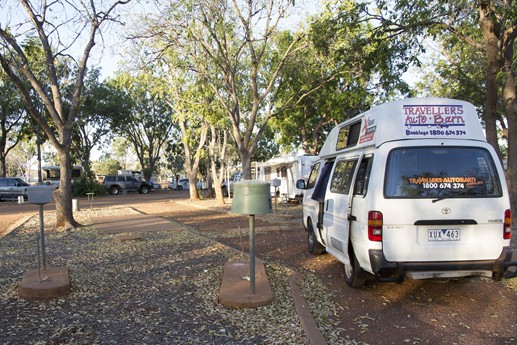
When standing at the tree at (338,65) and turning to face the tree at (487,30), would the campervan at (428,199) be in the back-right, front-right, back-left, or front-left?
front-right

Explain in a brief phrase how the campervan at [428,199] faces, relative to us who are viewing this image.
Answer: facing away from the viewer and to the left of the viewer

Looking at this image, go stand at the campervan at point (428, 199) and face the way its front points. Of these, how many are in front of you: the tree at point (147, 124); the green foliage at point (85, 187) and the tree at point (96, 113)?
3

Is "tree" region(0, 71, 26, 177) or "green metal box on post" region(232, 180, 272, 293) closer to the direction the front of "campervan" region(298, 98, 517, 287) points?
the tree

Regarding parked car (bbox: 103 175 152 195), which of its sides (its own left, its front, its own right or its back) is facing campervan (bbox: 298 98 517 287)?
right

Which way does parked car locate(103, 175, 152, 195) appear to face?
to the viewer's right

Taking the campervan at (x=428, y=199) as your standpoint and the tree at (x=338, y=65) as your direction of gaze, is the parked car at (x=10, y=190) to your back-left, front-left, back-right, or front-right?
front-left

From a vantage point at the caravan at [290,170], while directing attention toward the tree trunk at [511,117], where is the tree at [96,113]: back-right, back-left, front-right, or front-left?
back-right

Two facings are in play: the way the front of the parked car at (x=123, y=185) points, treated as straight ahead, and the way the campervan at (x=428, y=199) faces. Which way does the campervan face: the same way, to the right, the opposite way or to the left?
to the left

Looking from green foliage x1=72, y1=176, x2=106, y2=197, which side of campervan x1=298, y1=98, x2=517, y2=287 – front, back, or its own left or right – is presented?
front
